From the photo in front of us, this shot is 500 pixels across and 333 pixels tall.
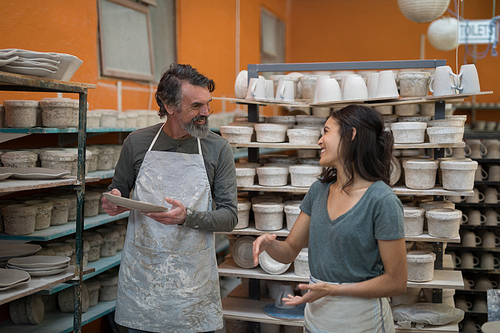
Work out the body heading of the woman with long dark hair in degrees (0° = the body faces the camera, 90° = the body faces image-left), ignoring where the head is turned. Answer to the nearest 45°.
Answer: approximately 45°

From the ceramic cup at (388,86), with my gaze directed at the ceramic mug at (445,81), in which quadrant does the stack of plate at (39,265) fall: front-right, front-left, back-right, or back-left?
back-right

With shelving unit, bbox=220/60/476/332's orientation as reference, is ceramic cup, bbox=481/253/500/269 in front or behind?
behind

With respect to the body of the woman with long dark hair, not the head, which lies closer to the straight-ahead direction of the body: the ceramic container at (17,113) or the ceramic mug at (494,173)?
the ceramic container

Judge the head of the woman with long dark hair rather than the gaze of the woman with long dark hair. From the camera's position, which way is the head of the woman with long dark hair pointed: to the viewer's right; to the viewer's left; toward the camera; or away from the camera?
to the viewer's left

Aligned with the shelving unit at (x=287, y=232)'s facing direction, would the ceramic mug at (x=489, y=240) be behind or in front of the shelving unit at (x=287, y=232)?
behind

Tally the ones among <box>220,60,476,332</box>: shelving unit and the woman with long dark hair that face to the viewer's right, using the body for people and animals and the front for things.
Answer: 0

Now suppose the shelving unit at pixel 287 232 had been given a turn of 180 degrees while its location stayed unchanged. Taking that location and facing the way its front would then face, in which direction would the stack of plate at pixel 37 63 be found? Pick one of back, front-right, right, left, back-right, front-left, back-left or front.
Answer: back-left

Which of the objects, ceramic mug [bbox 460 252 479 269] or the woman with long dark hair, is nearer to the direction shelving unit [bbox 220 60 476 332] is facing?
the woman with long dark hair

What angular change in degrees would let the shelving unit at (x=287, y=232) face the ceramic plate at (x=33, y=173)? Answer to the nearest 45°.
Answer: approximately 45° to its right

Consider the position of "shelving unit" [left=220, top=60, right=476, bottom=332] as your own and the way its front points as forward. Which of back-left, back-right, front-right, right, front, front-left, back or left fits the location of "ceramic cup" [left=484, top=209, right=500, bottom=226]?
back-left
